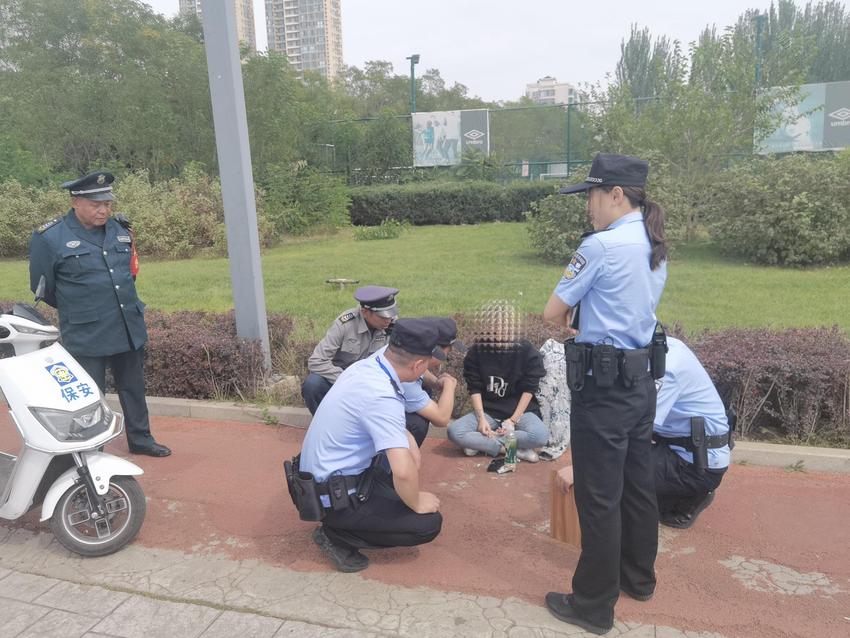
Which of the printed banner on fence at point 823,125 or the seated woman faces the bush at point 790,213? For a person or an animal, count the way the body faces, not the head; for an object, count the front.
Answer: the printed banner on fence

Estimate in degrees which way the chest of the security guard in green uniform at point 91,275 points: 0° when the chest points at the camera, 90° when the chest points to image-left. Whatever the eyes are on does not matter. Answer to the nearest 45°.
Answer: approximately 315°

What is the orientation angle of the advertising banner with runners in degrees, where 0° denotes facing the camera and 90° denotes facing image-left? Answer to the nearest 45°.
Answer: approximately 0°

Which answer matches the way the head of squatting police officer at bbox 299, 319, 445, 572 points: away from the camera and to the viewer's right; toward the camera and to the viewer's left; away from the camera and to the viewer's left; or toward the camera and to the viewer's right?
away from the camera and to the viewer's right

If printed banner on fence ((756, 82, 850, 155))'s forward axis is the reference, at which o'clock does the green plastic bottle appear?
The green plastic bottle is roughly at 12 o'clock from the printed banner on fence.

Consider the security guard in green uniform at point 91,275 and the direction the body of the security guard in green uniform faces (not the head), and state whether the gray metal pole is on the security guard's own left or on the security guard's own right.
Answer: on the security guard's own left

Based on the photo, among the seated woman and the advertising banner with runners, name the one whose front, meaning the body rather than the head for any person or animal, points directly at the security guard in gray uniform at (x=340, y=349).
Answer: the advertising banner with runners

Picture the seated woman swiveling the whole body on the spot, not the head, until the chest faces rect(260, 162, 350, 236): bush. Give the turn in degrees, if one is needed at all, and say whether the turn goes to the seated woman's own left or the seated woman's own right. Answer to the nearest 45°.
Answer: approximately 180°
